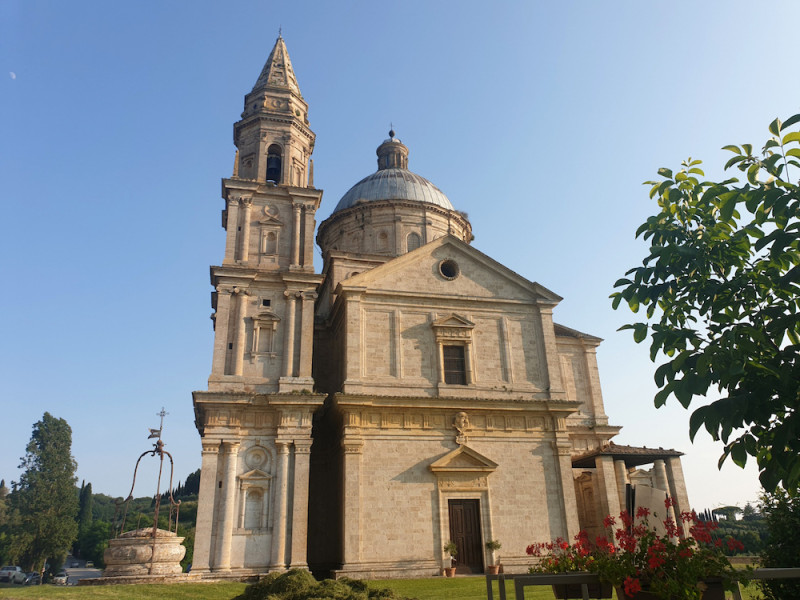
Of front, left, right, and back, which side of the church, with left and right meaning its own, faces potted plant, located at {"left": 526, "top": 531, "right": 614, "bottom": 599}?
front

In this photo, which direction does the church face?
toward the camera

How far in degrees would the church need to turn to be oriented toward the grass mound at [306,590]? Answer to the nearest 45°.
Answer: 0° — it already faces it

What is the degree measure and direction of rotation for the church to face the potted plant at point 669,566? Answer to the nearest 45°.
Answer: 0° — it already faces it

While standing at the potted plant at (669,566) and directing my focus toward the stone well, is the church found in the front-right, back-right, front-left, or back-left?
front-right

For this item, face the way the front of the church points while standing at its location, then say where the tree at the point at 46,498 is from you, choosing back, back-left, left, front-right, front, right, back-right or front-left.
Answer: back-right

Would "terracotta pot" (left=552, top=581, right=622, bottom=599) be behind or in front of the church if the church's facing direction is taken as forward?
in front

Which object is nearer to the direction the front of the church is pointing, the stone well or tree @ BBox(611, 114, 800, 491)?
the tree

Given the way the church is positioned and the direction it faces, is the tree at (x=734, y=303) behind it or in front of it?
in front
